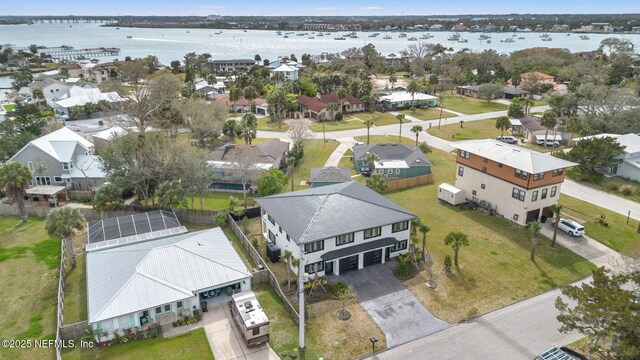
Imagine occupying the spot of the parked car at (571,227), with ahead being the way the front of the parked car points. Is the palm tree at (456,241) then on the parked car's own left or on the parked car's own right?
on the parked car's own left

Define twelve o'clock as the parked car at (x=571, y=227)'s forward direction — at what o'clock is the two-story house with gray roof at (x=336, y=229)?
The two-story house with gray roof is roughly at 9 o'clock from the parked car.

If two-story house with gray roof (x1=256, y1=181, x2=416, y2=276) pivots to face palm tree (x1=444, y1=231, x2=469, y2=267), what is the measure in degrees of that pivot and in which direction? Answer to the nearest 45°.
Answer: approximately 45° to its left

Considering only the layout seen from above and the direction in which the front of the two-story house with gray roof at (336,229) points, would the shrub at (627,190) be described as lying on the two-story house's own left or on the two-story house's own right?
on the two-story house's own left

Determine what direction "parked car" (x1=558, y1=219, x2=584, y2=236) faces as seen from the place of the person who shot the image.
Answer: facing away from the viewer and to the left of the viewer

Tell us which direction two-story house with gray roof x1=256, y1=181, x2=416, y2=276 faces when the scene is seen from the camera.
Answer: facing the viewer and to the right of the viewer

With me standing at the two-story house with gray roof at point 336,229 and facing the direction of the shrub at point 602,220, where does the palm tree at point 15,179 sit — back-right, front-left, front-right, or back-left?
back-left

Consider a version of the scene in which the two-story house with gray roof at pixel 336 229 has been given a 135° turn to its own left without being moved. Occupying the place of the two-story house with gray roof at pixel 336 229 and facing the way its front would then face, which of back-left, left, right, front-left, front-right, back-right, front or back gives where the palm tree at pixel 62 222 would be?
left

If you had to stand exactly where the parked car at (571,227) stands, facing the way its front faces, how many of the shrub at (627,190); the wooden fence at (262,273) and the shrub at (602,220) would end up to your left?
1

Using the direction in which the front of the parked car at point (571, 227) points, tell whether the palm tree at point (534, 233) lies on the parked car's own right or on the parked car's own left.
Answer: on the parked car's own left

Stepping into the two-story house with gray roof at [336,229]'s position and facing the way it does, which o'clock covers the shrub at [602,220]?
The shrub is roughly at 10 o'clock from the two-story house with gray roof.
